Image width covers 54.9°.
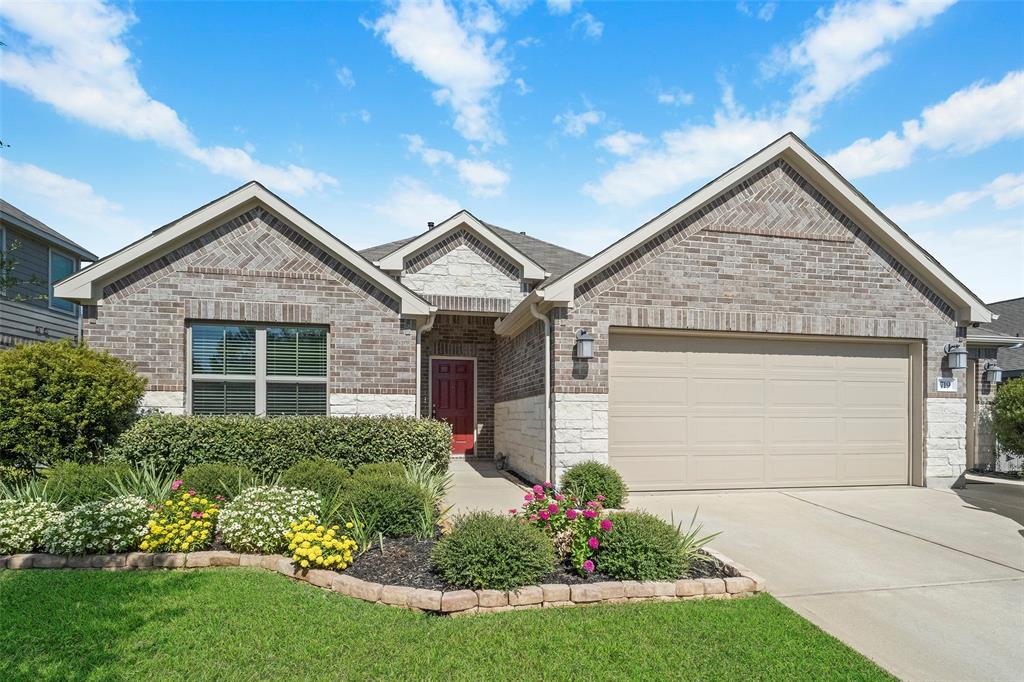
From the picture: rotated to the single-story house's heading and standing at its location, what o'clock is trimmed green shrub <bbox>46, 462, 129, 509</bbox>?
The trimmed green shrub is roughly at 2 o'clock from the single-story house.

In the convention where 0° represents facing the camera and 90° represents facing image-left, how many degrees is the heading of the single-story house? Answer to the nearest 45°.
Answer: approximately 0°

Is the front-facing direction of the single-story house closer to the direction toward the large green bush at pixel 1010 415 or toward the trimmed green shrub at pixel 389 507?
the trimmed green shrub

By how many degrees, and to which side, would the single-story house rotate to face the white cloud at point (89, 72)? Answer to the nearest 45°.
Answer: approximately 90° to its right
